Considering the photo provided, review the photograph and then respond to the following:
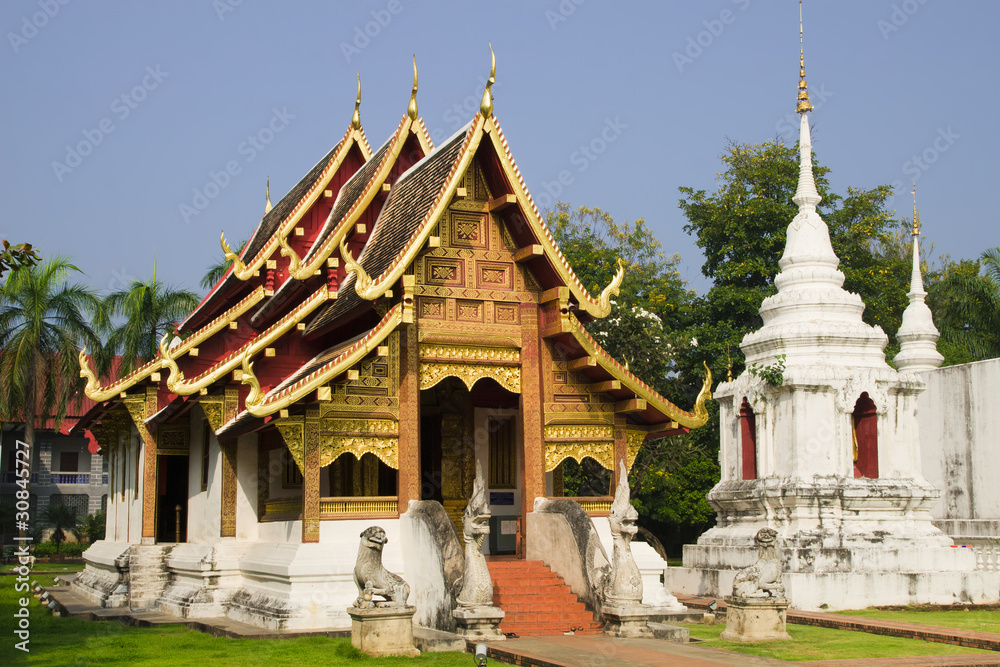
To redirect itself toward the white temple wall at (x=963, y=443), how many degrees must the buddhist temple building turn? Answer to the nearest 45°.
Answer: approximately 90° to its left

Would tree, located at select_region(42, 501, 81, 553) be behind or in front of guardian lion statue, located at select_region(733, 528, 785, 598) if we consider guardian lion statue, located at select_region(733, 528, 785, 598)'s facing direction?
behind

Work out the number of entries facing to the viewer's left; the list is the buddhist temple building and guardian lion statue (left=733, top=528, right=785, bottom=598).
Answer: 0

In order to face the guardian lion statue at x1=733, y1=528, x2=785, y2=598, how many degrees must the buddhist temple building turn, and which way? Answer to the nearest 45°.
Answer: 0° — it already faces it

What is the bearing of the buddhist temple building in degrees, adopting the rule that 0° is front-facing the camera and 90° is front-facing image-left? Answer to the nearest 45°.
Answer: approximately 315°

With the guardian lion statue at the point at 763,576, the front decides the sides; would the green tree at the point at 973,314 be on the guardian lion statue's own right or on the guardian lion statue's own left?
on the guardian lion statue's own left

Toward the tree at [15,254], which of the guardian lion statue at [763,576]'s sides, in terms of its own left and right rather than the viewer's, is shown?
right

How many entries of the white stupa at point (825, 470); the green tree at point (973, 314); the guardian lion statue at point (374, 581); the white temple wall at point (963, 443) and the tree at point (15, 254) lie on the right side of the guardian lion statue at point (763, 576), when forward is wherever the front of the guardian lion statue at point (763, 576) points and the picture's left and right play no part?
2

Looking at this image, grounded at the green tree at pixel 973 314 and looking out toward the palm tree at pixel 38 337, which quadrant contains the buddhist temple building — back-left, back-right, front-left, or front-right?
front-left

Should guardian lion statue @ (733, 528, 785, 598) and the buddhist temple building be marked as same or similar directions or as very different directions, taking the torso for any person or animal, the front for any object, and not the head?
same or similar directions

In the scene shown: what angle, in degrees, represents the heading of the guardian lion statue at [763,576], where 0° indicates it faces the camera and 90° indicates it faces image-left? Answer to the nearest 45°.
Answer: approximately 315°

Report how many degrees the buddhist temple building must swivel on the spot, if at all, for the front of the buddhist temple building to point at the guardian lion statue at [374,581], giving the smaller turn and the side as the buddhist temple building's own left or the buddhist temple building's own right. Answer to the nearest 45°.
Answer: approximately 45° to the buddhist temple building's own right

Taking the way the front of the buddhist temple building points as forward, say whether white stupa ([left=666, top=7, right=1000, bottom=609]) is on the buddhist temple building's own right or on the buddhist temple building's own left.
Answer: on the buddhist temple building's own left

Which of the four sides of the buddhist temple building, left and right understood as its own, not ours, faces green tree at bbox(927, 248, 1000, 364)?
left
